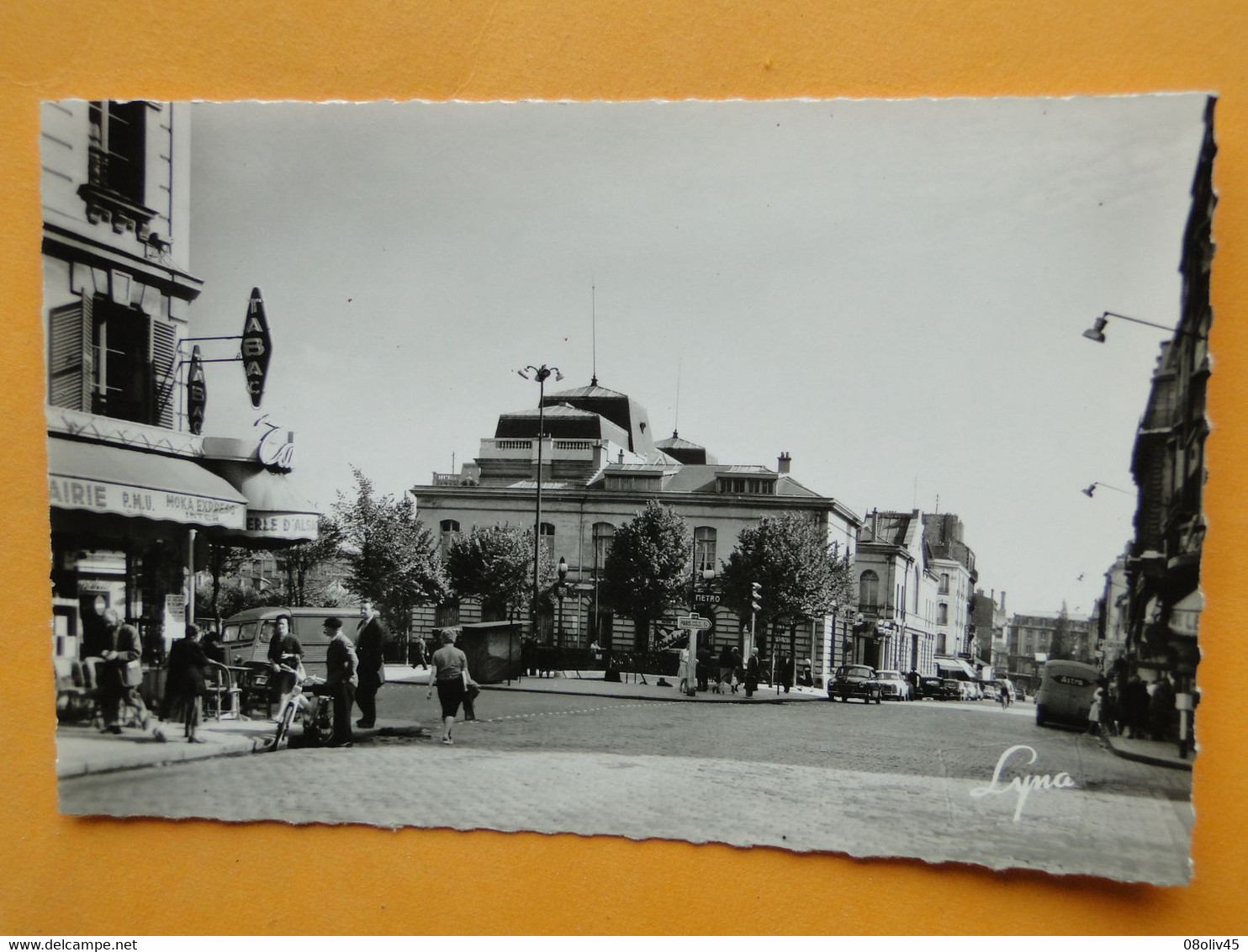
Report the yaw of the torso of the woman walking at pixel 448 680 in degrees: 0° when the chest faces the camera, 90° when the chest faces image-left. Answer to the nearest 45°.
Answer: approximately 180°

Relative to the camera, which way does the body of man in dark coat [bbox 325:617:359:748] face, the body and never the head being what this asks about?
to the viewer's left

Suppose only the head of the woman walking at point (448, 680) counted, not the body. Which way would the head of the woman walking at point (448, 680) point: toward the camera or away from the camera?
away from the camera
